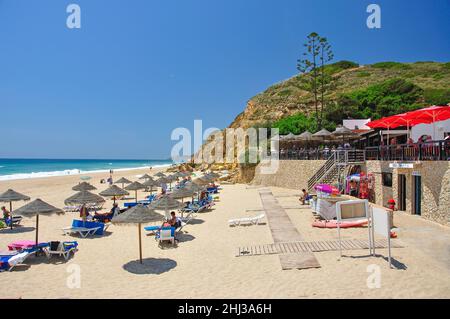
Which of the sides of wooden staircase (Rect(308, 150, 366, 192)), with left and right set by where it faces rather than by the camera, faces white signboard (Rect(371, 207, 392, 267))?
left

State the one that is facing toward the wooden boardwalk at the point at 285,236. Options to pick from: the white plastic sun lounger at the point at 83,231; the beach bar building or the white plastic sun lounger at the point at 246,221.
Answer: the beach bar building

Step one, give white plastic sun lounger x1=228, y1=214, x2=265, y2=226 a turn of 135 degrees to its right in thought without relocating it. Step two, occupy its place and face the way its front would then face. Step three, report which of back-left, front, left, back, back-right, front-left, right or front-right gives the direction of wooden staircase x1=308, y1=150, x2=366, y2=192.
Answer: front

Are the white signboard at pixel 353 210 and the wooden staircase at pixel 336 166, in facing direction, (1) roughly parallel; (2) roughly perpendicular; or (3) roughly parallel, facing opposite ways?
roughly perpendicular

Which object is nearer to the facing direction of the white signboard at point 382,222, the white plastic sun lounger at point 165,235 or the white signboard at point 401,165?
the white plastic sun lounger

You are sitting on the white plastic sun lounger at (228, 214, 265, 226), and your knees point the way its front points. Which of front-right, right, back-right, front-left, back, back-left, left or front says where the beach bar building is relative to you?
back

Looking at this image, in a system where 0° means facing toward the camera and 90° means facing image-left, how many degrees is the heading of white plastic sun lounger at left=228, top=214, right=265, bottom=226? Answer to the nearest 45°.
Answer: approximately 90°

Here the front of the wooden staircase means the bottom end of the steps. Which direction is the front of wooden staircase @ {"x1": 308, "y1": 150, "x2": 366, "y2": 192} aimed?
to the viewer's left

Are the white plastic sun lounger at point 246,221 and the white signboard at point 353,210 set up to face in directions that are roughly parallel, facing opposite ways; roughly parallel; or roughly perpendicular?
roughly perpendicular

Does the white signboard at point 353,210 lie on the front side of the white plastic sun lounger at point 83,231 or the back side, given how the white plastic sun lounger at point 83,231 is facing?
on the back side

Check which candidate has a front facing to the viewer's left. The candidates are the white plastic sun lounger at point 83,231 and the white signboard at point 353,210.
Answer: the white plastic sun lounger

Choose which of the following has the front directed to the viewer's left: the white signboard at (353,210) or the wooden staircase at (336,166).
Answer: the wooden staircase

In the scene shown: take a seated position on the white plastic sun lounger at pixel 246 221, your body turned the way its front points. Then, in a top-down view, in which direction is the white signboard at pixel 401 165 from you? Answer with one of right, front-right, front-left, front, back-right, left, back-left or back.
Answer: back

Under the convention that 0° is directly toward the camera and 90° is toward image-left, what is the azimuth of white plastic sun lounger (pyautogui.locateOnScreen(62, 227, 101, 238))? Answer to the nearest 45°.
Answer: approximately 90°

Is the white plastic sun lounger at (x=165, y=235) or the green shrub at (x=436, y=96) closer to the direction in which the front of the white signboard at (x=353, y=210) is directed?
the white plastic sun lounger

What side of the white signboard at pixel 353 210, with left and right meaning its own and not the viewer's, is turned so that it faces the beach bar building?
back
